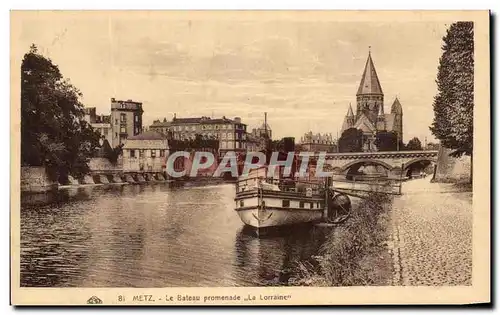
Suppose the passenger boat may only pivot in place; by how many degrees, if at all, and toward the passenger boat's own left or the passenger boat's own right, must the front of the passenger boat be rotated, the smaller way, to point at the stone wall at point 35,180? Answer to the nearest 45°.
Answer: approximately 45° to the passenger boat's own right

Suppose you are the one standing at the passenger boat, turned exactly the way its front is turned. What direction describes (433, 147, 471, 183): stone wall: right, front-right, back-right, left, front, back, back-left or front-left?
back-left

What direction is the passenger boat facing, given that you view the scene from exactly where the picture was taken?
facing the viewer and to the left of the viewer
